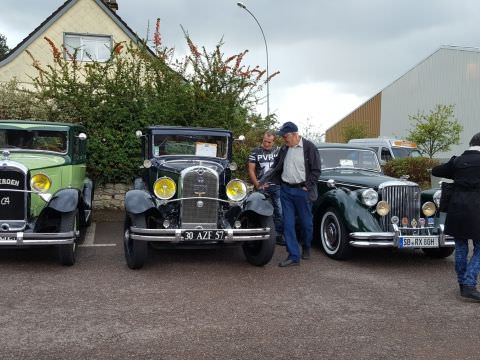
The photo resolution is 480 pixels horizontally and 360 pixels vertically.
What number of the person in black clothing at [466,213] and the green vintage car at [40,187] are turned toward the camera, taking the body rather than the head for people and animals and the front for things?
1

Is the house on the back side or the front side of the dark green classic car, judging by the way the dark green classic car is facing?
on the back side

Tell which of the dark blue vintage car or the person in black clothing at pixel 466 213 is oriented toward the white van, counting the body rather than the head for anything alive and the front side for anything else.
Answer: the person in black clothing

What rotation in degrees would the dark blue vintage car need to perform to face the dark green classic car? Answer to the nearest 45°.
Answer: approximately 90° to its left

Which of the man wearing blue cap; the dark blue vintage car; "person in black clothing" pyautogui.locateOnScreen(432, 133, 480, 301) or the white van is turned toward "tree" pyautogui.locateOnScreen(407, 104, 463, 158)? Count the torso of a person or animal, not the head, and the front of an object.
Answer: the person in black clothing

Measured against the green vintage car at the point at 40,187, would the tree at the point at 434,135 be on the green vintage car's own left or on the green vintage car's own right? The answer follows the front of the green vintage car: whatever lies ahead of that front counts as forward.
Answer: on the green vintage car's own left

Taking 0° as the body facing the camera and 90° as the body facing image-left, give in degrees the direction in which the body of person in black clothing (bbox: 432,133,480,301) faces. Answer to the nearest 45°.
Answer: approximately 180°

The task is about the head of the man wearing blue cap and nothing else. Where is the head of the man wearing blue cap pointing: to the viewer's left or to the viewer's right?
to the viewer's left

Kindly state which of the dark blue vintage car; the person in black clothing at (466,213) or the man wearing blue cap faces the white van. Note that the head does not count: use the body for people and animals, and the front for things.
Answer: the person in black clothing

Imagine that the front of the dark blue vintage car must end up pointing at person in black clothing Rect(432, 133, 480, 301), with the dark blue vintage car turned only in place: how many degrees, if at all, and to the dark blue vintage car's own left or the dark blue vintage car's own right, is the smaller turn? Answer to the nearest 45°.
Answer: approximately 45° to the dark blue vintage car's own left
